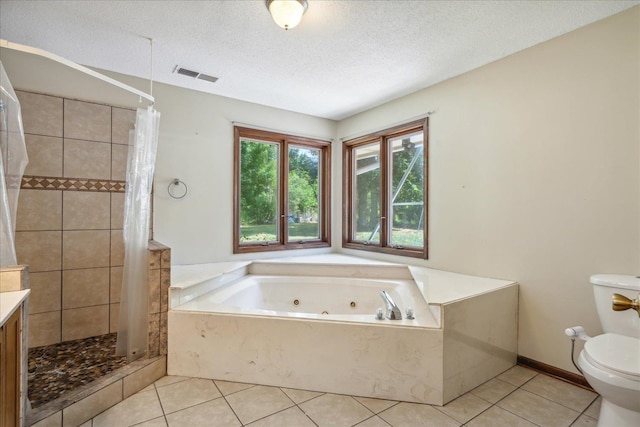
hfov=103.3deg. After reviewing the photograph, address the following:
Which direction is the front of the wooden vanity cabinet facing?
to the viewer's right

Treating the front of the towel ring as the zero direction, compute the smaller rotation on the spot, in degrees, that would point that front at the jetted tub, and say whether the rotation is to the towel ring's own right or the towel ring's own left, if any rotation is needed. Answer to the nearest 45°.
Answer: approximately 45° to the towel ring's own left

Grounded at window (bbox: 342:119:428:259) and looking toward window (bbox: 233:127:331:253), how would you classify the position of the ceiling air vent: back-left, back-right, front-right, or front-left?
front-left

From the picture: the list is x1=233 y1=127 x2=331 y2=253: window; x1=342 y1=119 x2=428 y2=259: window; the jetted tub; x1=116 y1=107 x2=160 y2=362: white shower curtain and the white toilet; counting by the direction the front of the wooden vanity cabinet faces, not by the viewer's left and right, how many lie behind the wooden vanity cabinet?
0

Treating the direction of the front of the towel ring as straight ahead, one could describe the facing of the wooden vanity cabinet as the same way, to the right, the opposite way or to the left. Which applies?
to the left

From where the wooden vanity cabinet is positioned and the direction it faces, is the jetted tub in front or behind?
in front

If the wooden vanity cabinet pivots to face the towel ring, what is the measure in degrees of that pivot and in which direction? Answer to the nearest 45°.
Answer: approximately 45° to its left

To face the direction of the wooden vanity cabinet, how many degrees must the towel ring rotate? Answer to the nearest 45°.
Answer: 0° — it already faces it

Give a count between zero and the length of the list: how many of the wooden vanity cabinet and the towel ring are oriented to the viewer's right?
1

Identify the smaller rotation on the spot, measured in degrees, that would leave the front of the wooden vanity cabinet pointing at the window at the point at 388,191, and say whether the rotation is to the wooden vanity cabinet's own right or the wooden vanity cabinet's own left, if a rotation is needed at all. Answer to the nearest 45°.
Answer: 0° — it already faces it

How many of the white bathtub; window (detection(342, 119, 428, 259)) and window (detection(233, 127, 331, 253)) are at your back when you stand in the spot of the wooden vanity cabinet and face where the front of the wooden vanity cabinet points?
0

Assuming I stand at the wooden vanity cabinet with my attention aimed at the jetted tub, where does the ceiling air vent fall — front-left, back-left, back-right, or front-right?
front-left

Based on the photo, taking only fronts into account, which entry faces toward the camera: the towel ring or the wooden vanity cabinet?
the towel ring

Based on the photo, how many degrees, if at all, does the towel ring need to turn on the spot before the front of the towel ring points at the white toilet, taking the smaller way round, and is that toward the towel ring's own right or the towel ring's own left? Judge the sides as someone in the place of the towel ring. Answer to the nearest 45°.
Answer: approximately 45° to the towel ring's own left

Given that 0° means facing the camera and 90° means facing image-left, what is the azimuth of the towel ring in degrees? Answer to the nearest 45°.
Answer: approximately 0°
